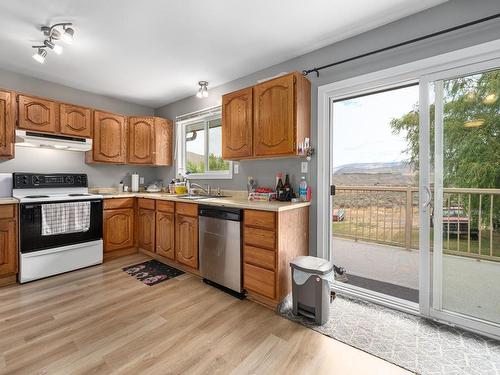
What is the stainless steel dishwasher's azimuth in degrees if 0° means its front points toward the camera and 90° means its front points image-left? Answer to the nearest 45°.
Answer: approximately 45°

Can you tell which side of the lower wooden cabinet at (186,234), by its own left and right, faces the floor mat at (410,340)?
left

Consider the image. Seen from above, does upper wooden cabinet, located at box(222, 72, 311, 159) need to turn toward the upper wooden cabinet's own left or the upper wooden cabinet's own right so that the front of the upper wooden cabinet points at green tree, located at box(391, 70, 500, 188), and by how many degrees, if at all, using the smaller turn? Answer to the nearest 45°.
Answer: approximately 135° to the upper wooden cabinet's own left

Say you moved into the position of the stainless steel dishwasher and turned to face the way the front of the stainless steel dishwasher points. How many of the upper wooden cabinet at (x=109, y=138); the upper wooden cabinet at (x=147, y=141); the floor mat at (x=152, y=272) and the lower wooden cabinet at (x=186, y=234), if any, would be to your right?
4

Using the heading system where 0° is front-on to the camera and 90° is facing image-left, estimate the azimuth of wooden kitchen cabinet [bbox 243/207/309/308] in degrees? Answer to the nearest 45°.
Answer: approximately 45°

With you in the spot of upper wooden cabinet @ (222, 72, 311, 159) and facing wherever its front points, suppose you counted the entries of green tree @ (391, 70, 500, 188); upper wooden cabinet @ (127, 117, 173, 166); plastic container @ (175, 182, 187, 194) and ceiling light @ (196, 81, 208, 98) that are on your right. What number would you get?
3
